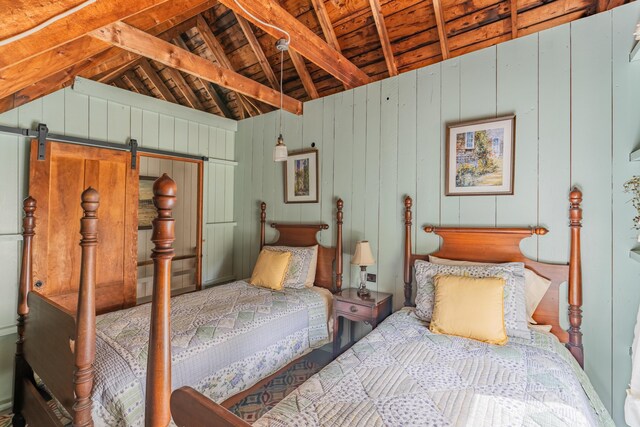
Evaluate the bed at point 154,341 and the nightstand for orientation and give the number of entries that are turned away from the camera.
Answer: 0

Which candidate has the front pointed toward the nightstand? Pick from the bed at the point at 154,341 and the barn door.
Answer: the barn door

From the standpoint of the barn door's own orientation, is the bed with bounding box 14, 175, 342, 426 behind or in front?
in front

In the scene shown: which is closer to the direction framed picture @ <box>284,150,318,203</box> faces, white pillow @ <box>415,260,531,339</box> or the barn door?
the barn door

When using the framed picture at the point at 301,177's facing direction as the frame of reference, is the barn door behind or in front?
in front

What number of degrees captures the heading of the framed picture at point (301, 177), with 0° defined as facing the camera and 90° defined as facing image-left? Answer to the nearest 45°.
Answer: approximately 45°

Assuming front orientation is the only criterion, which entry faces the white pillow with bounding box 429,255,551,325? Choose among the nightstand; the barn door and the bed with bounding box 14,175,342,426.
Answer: the barn door

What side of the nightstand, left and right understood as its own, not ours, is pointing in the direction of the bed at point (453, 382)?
left

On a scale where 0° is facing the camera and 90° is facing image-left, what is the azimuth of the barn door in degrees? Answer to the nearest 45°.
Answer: approximately 315°

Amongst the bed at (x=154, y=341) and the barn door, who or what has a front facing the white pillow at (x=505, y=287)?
the barn door

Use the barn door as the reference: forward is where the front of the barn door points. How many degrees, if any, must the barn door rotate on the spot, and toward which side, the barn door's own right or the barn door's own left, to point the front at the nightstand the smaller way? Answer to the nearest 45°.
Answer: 0° — it already faces it

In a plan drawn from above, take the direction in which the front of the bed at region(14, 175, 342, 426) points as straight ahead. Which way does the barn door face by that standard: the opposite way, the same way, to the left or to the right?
to the left
